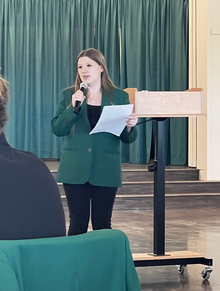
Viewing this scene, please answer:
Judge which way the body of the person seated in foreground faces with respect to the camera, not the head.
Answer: away from the camera
